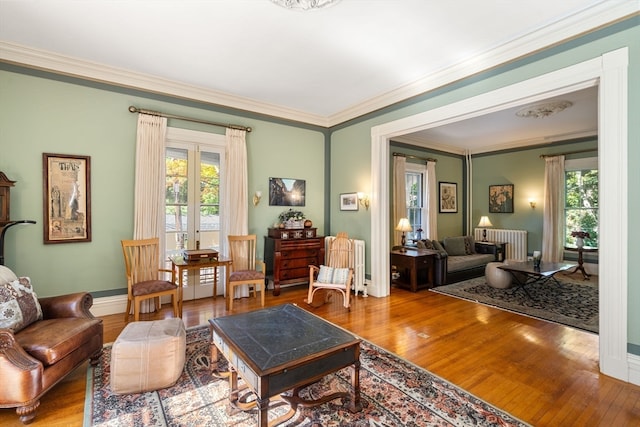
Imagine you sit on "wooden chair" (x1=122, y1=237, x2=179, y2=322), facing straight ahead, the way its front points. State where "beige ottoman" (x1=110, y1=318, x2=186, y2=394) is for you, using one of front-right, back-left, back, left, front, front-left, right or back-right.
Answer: front-right

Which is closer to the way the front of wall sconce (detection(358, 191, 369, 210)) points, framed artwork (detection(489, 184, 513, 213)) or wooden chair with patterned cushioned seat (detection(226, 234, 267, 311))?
the wooden chair with patterned cushioned seat

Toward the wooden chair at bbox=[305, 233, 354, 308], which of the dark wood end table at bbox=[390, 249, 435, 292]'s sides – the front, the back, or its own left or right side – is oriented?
right

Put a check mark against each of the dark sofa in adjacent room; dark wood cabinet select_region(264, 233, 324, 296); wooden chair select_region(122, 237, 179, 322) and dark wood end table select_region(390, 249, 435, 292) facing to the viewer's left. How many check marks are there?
0

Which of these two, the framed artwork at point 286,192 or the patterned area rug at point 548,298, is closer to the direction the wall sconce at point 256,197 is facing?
the patterned area rug

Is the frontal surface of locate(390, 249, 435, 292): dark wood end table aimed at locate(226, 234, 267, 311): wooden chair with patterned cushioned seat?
no

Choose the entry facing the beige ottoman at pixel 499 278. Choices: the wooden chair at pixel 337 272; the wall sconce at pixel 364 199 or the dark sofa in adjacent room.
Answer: the dark sofa in adjacent room

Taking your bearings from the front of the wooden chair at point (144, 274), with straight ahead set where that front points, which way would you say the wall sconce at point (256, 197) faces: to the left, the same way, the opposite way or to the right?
the same way

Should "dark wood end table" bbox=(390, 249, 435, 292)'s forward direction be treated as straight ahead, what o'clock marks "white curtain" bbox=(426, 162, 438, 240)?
The white curtain is roughly at 8 o'clock from the dark wood end table.

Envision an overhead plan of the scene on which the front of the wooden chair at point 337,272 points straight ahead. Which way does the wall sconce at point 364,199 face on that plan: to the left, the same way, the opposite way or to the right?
the same way

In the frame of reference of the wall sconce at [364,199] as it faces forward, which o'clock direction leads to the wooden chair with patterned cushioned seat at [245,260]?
The wooden chair with patterned cushioned seat is roughly at 1 o'clock from the wall sconce.

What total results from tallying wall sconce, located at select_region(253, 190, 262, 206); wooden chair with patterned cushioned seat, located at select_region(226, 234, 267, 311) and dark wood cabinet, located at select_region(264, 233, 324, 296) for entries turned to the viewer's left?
0

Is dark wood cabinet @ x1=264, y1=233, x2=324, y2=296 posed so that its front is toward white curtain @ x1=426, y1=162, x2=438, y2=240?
no

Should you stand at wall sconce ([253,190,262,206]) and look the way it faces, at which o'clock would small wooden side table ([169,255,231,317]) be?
The small wooden side table is roughly at 3 o'clock from the wall sconce.

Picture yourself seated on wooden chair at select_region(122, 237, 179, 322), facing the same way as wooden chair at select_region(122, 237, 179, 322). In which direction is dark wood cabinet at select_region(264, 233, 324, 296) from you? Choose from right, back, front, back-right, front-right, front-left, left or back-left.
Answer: front-left

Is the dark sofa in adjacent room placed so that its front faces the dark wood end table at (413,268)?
no

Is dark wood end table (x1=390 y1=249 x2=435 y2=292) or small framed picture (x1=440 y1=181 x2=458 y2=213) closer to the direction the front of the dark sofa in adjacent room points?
the dark wood end table

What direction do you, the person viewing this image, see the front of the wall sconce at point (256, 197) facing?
facing the viewer and to the right of the viewer
